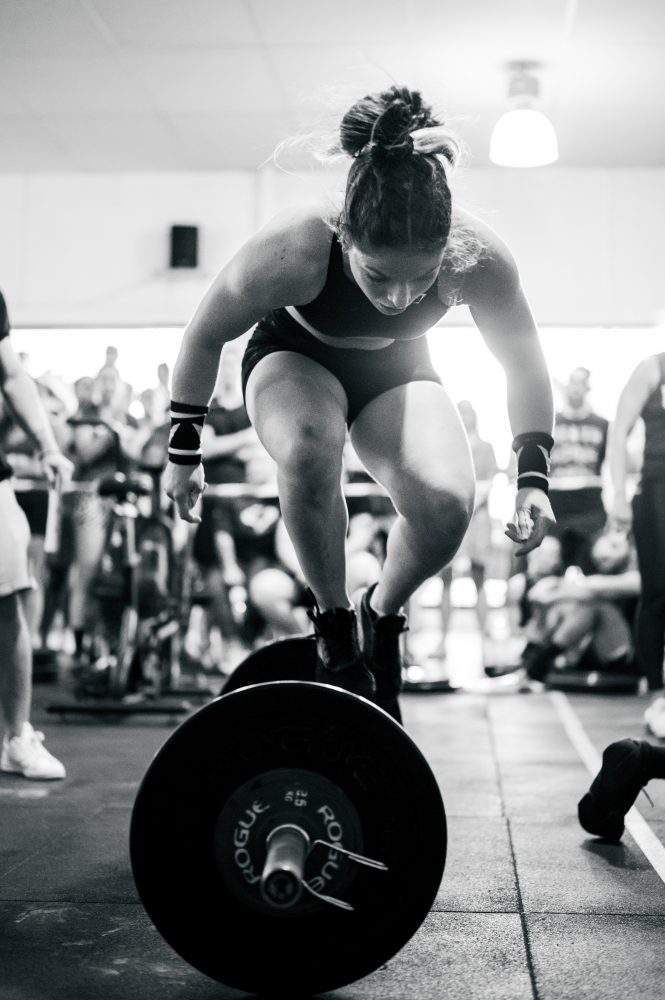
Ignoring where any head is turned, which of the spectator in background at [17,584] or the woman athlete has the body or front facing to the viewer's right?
the spectator in background

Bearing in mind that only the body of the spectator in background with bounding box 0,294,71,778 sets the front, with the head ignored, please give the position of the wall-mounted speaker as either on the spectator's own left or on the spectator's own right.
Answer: on the spectator's own left

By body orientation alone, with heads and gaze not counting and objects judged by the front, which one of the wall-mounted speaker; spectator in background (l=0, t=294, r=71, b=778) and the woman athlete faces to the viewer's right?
the spectator in background

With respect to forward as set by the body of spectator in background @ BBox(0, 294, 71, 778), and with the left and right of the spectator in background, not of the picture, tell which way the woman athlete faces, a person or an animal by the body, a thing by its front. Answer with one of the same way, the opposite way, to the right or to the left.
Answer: to the right

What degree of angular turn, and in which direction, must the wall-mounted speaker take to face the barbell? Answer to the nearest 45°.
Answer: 0° — it already faces it

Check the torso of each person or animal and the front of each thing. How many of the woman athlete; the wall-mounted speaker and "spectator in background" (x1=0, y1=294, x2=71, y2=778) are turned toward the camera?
2

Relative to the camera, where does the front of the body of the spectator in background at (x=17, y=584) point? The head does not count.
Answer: to the viewer's right
